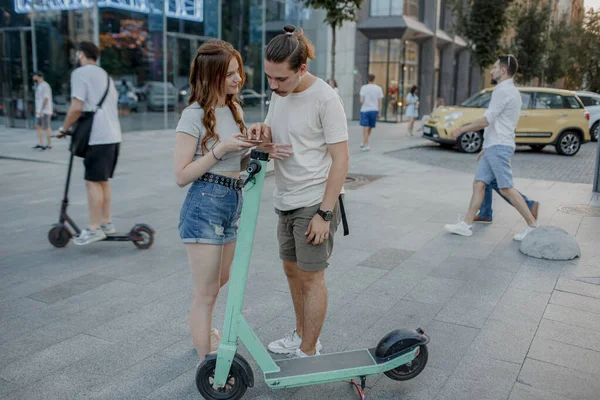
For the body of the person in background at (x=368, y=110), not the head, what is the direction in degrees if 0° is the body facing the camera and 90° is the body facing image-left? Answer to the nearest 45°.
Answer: approximately 180°

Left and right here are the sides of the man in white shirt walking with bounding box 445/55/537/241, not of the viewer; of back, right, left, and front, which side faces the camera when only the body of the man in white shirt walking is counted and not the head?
left

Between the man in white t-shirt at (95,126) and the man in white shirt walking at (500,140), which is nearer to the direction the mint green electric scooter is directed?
the man in white t-shirt

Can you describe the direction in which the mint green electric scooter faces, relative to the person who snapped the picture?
facing to the left of the viewer

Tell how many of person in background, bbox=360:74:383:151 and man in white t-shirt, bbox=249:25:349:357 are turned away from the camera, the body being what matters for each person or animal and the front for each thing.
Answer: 1

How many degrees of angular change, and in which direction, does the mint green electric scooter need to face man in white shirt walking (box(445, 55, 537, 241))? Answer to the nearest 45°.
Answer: approximately 135° to its right

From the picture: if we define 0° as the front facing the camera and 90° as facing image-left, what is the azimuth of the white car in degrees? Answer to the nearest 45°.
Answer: approximately 90°

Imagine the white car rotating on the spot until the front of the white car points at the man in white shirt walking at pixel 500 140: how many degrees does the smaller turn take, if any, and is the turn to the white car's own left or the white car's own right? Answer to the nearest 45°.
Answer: approximately 90° to the white car's own left

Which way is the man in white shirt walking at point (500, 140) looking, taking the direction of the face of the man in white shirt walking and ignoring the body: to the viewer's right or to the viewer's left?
to the viewer's left

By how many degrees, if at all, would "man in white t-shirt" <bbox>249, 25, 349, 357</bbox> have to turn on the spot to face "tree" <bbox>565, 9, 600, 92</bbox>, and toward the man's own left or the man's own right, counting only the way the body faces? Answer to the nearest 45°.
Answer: approximately 180°

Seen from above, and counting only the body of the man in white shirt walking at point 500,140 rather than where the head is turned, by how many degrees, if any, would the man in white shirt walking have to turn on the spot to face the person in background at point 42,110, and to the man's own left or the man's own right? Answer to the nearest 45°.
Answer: approximately 45° to the man's own right

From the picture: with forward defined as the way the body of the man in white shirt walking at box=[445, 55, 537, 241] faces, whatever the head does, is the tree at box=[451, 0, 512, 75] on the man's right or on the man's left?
on the man's right
